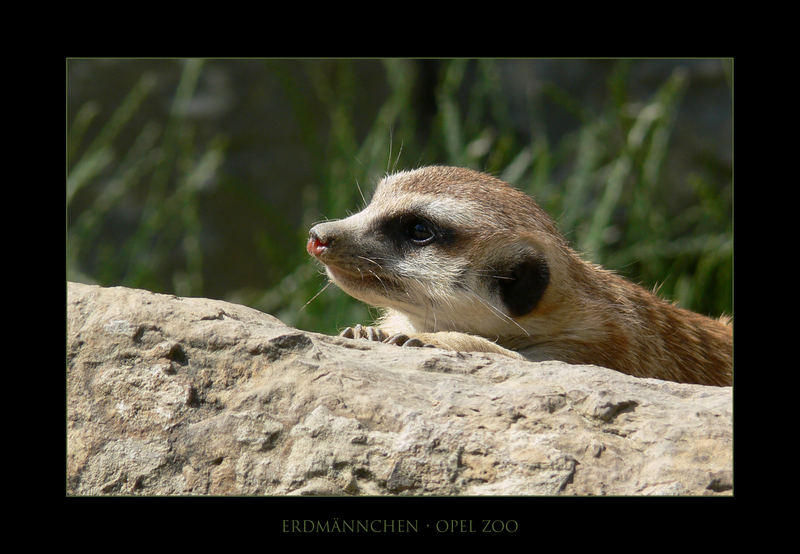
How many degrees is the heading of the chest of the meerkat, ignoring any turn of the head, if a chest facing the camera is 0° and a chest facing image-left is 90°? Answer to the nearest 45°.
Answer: approximately 90°
